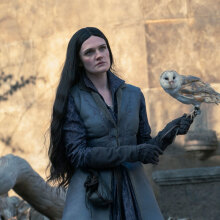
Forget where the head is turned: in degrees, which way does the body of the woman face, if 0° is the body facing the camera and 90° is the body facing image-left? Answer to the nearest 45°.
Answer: approximately 315°
